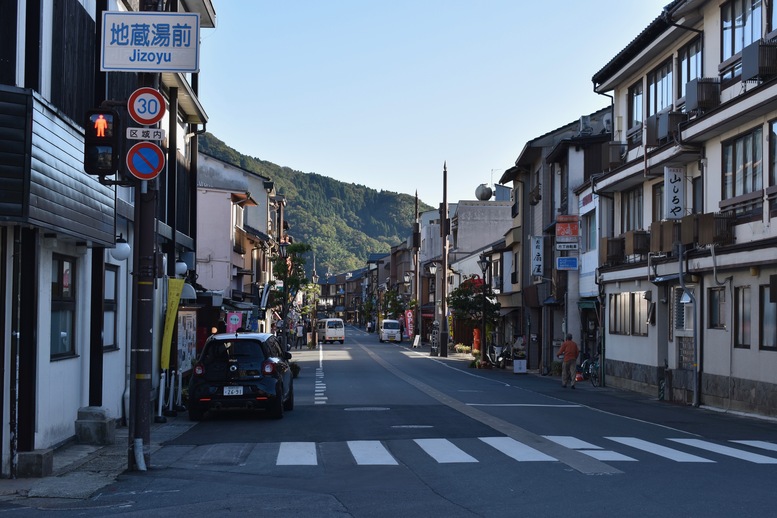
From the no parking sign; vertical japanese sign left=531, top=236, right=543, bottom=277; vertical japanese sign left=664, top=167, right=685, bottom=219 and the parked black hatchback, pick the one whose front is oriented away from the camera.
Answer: the parked black hatchback

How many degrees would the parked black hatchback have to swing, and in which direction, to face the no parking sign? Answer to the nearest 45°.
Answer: approximately 180°

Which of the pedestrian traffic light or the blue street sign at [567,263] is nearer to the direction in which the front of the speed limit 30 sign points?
the pedestrian traffic light

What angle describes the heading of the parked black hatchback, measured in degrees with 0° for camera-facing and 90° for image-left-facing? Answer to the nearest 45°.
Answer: approximately 180°

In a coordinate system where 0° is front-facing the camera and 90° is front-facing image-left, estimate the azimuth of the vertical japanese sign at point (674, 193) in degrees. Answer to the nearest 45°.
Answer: approximately 0°
